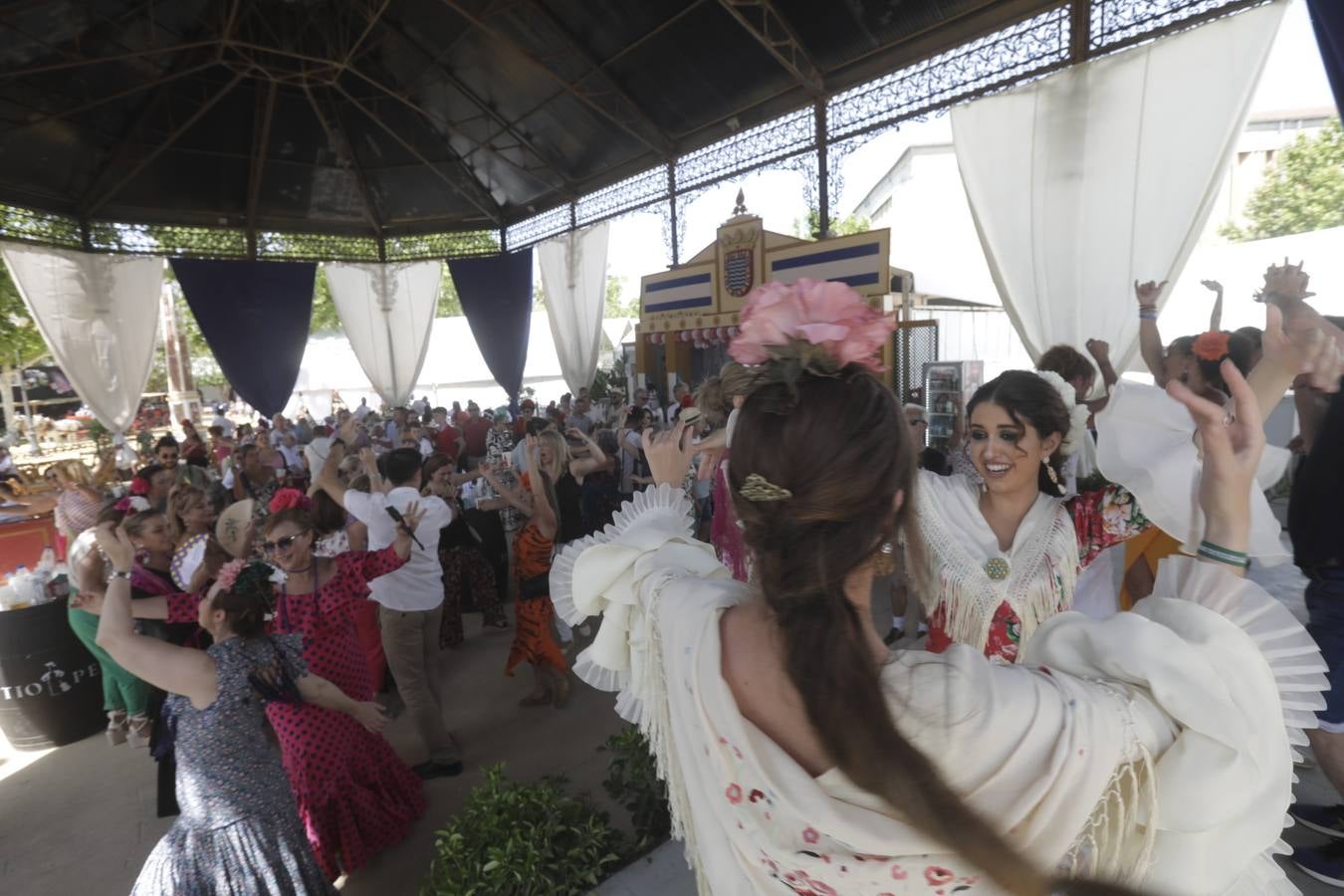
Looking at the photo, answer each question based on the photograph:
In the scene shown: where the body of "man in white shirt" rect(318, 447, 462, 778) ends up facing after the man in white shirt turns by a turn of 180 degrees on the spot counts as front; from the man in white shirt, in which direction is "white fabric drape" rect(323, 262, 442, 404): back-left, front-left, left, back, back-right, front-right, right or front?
back-left

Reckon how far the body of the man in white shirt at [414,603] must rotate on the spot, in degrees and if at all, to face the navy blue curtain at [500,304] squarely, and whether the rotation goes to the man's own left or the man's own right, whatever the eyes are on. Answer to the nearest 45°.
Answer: approximately 45° to the man's own right

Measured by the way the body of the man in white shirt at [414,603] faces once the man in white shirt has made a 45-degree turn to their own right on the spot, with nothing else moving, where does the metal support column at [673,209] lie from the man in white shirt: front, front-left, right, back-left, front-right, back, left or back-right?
front-right

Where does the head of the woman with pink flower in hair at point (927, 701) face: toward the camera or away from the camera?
away from the camera

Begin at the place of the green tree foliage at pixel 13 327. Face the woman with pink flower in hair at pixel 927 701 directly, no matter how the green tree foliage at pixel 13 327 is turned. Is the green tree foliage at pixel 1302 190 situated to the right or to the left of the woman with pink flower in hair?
left

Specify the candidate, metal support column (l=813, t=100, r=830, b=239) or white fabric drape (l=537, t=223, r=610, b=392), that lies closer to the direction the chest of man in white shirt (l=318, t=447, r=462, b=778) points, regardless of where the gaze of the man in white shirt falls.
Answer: the white fabric drape

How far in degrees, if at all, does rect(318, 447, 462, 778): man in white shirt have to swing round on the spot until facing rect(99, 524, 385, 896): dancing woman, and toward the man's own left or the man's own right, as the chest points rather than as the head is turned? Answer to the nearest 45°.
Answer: approximately 90° to the man's own left

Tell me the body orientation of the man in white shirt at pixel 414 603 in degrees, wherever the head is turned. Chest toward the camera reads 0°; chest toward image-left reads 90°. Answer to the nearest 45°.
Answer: approximately 135°
